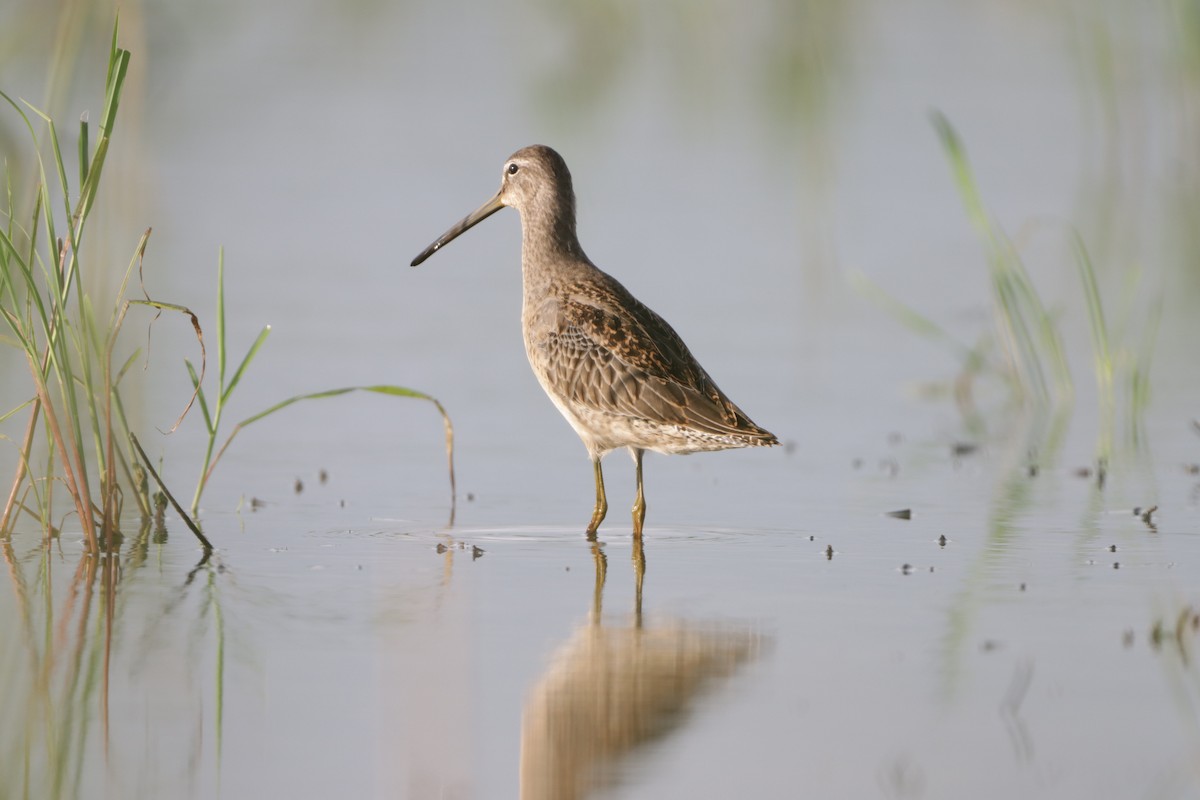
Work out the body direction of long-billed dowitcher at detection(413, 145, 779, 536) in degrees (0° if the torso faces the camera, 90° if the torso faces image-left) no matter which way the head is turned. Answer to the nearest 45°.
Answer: approximately 90°
